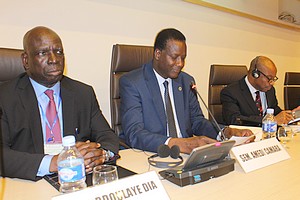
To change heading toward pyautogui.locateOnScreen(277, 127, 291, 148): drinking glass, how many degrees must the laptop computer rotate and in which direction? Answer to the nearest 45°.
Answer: approximately 90° to its right

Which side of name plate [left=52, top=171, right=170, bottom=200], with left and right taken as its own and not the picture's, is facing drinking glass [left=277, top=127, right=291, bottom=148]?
left

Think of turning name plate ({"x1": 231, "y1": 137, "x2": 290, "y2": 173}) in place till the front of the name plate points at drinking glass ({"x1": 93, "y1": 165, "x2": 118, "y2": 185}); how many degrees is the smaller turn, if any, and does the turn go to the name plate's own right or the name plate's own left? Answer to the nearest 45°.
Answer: approximately 90° to the name plate's own right

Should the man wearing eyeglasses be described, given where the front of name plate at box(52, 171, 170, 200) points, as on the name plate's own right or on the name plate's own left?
on the name plate's own left

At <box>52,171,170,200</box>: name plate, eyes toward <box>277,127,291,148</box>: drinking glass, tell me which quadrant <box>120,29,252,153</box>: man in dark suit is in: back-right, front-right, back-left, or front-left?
front-left

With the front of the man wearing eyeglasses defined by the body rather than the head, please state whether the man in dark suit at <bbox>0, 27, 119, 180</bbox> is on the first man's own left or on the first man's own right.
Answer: on the first man's own right

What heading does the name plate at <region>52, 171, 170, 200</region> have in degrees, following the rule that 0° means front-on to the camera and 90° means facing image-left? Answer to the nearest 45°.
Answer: approximately 315°

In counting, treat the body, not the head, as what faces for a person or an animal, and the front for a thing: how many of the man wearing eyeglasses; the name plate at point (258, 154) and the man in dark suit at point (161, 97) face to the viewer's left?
0

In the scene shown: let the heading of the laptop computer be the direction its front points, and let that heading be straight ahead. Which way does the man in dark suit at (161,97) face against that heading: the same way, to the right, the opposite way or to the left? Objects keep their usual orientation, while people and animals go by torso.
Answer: the opposite way

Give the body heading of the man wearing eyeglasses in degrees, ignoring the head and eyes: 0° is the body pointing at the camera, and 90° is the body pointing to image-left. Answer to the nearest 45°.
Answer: approximately 315°

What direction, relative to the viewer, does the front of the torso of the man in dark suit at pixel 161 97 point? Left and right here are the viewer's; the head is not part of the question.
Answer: facing the viewer and to the right of the viewer

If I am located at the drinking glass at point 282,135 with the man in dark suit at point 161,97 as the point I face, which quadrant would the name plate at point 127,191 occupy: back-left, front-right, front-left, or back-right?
front-left

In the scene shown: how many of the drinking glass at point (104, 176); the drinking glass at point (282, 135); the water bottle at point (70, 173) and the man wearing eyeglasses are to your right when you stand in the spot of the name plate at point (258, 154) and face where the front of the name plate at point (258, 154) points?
2

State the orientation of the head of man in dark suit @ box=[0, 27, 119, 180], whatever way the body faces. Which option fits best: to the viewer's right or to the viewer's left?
to the viewer's right

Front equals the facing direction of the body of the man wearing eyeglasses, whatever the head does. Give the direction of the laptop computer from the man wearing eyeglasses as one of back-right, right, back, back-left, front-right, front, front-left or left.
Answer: front-right

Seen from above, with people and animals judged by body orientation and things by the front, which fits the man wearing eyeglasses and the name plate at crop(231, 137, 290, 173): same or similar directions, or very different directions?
same or similar directions
